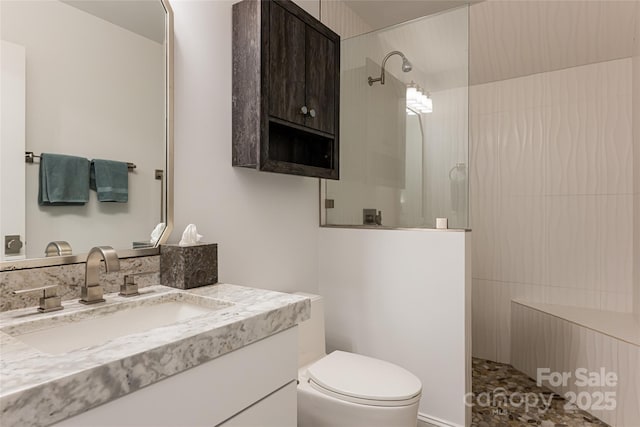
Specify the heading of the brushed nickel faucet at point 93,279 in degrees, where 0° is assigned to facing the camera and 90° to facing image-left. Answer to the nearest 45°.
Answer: approximately 315°

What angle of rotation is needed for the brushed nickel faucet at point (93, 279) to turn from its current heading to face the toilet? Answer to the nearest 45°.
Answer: approximately 45° to its left

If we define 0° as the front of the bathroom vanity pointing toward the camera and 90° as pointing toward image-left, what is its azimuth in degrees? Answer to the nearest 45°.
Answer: approximately 315°

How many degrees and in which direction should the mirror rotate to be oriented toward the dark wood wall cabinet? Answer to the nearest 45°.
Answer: approximately 45° to its left

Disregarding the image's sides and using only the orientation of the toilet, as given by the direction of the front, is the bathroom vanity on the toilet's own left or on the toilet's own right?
on the toilet's own right

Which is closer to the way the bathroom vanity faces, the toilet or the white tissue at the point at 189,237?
the toilet

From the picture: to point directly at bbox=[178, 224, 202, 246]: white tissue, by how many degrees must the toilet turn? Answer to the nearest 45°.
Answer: approximately 135° to its right

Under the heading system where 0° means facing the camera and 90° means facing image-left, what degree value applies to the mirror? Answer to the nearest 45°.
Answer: approximately 315°
